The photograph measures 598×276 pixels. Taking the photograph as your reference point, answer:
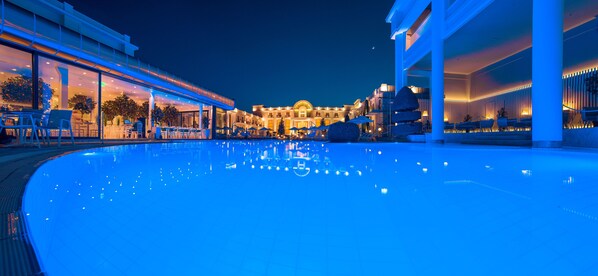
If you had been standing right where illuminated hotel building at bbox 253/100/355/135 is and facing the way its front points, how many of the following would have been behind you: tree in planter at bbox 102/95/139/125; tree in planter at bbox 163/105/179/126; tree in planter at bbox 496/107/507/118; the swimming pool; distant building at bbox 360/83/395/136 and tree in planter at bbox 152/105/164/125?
0

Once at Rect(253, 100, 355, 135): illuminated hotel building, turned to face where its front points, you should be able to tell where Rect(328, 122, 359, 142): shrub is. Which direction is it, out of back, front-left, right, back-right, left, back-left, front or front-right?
front

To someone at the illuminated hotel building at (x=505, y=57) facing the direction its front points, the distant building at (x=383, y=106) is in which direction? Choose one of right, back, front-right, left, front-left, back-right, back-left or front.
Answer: right

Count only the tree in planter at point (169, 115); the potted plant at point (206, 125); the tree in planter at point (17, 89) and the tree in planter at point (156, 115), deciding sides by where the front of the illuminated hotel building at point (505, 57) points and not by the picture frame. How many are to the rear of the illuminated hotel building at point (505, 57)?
0

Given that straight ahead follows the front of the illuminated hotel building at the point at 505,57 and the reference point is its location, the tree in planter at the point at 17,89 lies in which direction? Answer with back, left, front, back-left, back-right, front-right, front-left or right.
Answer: front

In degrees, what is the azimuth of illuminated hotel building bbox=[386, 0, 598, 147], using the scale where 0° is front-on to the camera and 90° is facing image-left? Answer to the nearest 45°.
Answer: approximately 45°

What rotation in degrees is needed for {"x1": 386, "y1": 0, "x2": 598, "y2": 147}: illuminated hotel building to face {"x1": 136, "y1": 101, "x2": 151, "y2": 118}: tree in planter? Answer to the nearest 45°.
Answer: approximately 45° to its right

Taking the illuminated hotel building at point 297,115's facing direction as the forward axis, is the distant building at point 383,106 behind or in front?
in front

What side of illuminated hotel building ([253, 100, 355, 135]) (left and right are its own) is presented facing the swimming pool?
front

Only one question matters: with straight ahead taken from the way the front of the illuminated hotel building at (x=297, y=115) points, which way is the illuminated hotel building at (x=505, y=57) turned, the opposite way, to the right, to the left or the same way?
to the right

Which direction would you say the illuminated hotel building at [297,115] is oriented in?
toward the camera

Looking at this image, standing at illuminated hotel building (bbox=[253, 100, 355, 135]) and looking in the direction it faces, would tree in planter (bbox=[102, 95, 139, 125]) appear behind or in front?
in front

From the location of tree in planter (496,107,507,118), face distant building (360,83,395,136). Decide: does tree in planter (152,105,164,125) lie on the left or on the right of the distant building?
left

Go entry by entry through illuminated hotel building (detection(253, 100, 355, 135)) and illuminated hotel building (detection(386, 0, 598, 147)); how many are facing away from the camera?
0
